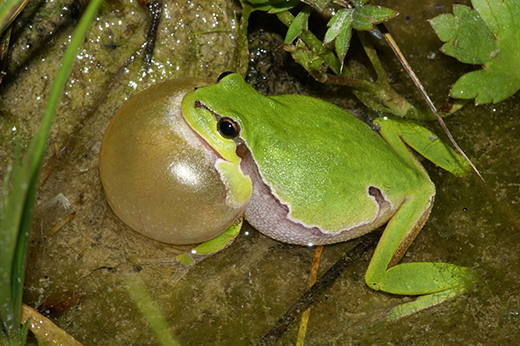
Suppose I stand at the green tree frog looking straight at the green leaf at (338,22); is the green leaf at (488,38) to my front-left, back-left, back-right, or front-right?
front-right

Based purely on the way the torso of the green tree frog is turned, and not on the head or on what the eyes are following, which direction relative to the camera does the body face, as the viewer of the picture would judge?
to the viewer's left
